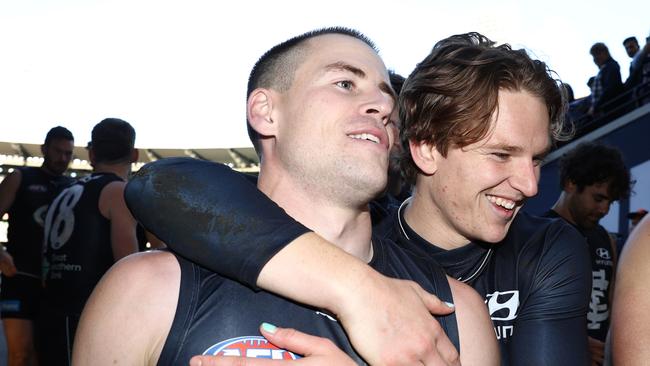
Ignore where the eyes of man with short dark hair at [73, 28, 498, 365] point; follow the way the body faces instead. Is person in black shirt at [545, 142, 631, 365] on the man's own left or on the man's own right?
on the man's own left

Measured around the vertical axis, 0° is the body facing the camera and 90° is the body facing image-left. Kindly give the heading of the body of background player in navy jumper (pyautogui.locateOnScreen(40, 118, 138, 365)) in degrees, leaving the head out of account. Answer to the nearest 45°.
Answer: approximately 225°

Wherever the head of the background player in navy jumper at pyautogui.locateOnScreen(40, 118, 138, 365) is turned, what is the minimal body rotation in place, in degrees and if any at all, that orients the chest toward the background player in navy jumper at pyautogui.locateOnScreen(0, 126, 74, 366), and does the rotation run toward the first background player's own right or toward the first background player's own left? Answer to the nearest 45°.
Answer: approximately 45° to the first background player's own left

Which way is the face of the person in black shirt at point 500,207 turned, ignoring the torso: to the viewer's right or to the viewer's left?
to the viewer's right

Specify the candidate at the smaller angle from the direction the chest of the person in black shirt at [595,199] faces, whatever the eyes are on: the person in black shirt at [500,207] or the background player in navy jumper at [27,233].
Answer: the person in black shirt

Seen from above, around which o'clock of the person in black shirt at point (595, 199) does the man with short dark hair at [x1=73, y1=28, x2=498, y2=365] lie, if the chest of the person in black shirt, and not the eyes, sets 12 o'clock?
The man with short dark hair is roughly at 2 o'clock from the person in black shirt.

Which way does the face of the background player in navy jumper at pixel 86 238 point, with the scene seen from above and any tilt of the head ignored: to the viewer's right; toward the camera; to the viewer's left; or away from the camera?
away from the camera

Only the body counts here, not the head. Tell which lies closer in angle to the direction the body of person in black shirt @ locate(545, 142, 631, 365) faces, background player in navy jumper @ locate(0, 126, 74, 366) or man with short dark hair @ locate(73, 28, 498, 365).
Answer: the man with short dark hair

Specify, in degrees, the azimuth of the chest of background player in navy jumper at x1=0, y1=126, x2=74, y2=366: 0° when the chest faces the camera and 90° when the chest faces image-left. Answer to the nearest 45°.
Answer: approximately 315°

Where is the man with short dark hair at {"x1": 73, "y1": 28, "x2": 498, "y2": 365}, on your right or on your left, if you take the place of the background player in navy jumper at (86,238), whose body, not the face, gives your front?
on your right

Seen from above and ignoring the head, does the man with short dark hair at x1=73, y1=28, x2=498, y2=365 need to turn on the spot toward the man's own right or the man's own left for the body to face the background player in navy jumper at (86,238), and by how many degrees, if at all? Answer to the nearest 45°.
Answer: approximately 180°
